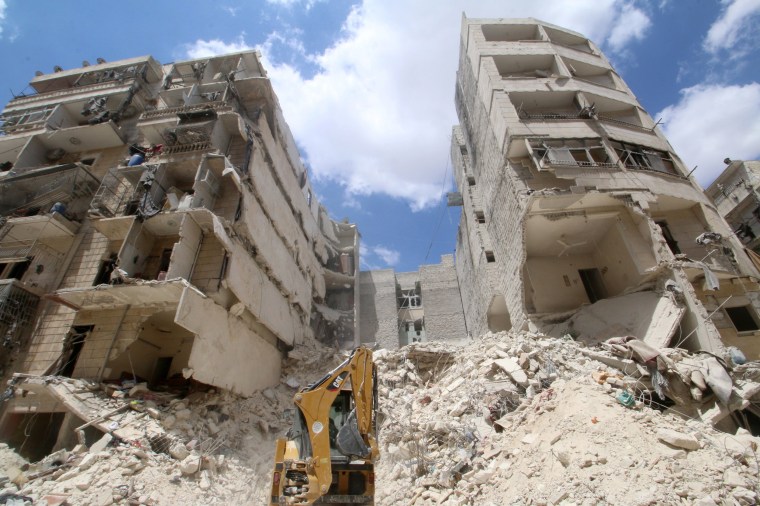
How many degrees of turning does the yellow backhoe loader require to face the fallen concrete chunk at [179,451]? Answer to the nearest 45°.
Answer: approximately 45° to its left

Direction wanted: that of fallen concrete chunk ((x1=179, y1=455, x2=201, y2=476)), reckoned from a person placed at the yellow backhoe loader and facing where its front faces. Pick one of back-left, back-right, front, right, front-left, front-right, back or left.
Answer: front-left

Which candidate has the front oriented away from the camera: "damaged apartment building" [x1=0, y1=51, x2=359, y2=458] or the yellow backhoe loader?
the yellow backhoe loader

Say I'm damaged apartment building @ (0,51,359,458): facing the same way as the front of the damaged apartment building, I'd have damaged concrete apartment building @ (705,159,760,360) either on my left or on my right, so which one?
on my left

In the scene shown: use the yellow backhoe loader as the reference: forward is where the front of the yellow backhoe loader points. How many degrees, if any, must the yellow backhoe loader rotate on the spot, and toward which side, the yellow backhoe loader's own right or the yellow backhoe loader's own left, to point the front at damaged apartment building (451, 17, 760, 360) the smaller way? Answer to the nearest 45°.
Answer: approximately 90° to the yellow backhoe loader's own right

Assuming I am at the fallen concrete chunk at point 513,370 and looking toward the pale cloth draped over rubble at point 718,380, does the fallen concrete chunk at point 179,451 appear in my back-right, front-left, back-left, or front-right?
back-right

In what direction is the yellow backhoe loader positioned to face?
away from the camera

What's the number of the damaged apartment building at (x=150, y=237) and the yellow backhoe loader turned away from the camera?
1

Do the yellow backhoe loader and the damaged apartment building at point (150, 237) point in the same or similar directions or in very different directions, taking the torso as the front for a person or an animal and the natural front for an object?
very different directions

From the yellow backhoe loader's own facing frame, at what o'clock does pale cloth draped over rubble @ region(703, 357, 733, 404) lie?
The pale cloth draped over rubble is roughly at 3 o'clock from the yellow backhoe loader.

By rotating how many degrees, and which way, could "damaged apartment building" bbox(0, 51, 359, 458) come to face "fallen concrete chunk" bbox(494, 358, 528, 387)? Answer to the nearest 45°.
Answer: approximately 90° to its left

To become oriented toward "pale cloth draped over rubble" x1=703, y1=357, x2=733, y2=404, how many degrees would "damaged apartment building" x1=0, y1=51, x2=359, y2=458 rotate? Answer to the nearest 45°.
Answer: approximately 90° to its left

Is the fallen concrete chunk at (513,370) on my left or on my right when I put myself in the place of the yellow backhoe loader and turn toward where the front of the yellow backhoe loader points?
on my right

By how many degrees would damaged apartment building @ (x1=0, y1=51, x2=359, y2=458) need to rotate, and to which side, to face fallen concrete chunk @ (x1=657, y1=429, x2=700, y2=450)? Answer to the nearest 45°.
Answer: approximately 90° to its left
